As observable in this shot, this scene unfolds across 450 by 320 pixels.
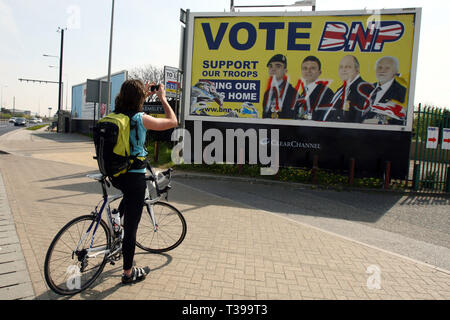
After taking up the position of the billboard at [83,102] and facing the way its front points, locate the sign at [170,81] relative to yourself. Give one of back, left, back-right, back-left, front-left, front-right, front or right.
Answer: front-left

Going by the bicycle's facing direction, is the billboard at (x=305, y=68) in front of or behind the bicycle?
in front

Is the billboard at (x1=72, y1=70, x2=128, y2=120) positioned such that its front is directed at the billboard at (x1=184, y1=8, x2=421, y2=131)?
no

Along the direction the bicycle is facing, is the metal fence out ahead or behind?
ahead

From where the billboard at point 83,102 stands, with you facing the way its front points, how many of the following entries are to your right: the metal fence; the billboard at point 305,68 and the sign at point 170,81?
0

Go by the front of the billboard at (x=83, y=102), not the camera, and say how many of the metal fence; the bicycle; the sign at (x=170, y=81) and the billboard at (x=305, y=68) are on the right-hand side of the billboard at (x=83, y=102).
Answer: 0

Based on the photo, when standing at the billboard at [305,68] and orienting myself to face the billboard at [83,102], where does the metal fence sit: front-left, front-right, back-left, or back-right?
back-right

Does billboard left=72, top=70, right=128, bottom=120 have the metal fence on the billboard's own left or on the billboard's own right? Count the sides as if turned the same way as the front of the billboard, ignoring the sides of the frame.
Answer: on the billboard's own left

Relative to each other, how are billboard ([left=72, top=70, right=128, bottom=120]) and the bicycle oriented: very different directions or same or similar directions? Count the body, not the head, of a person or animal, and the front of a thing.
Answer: very different directions
